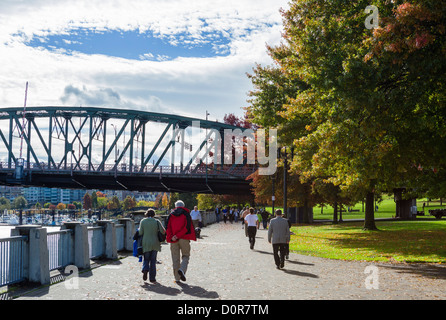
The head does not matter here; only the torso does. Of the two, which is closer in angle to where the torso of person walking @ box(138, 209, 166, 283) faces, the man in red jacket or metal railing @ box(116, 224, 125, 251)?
the metal railing

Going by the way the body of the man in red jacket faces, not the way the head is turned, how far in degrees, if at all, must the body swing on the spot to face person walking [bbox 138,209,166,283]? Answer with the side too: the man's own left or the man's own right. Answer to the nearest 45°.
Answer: approximately 90° to the man's own left

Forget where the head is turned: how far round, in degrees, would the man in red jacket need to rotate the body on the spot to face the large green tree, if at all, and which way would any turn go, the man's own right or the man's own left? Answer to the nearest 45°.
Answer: approximately 45° to the man's own right

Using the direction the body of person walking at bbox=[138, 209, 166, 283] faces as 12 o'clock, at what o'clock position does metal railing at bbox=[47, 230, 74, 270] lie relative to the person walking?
The metal railing is roughly at 10 o'clock from the person walking.

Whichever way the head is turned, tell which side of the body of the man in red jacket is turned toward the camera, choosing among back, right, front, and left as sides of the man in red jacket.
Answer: back

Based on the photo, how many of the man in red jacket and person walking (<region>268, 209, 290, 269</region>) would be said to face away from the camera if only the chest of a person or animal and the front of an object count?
2

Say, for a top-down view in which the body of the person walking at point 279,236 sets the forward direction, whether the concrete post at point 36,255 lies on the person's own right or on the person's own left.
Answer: on the person's own left

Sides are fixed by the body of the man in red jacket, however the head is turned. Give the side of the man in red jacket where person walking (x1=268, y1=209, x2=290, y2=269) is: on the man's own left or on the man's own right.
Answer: on the man's own right

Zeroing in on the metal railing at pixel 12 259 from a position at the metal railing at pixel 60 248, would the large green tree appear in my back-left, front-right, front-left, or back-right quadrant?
back-left

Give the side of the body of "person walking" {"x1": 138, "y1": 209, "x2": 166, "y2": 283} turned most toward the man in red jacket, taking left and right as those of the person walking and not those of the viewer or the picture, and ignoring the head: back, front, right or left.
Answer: right

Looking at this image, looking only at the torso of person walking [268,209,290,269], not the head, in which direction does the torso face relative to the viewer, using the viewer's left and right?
facing away from the viewer

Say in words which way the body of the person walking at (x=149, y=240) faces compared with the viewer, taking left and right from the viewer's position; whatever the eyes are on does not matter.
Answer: facing away from the viewer

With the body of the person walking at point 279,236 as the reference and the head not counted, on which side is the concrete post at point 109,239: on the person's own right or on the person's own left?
on the person's own left

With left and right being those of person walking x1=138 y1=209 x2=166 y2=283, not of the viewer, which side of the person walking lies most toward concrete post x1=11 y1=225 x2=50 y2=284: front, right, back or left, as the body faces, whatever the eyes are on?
left
